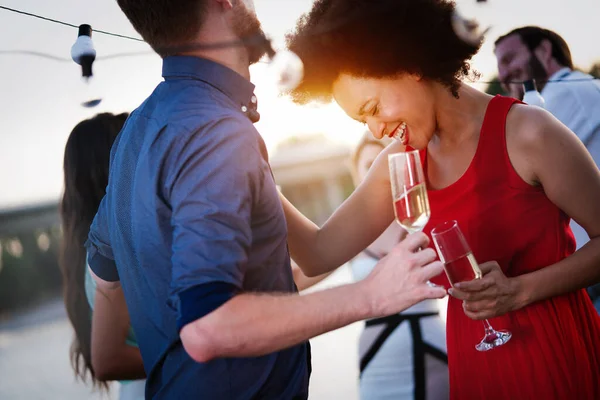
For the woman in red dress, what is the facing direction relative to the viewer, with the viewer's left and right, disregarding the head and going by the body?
facing the viewer and to the left of the viewer

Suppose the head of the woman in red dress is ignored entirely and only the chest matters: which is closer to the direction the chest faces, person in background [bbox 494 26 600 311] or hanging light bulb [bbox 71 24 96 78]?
the hanging light bulb

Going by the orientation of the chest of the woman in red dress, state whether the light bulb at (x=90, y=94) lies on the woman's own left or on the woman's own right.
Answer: on the woman's own right

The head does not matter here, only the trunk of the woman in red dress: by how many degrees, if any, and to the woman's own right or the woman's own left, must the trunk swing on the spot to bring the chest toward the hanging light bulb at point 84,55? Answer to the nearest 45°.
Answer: approximately 45° to the woman's own right

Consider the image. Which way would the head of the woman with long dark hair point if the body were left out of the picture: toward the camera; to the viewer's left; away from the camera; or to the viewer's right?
away from the camera

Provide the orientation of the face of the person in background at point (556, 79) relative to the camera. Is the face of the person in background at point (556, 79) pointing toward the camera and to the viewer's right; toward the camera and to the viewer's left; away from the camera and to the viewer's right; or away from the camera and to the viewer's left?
toward the camera and to the viewer's left

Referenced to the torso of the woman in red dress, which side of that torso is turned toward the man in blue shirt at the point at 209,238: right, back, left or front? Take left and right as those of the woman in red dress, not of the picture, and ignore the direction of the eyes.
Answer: front
